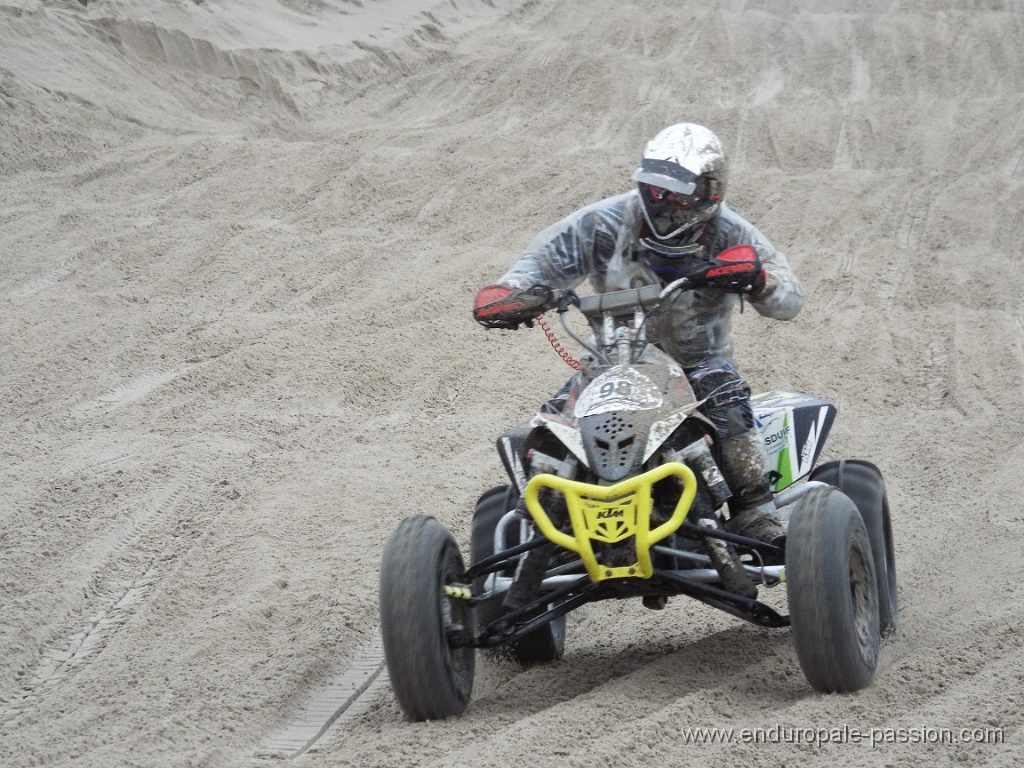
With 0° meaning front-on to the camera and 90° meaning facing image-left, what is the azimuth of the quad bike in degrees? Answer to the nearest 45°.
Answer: approximately 0°
